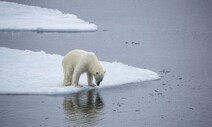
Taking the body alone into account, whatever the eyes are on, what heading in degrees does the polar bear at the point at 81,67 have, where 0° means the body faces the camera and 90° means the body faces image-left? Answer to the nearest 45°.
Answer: approximately 315°
